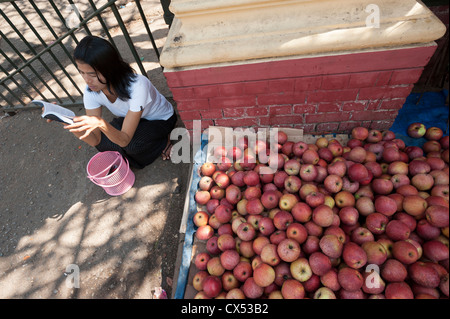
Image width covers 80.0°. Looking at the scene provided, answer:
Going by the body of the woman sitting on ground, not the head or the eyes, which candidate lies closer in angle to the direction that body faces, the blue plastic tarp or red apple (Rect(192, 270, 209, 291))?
the red apple

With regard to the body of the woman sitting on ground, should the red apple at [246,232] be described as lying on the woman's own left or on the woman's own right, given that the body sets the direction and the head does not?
on the woman's own left

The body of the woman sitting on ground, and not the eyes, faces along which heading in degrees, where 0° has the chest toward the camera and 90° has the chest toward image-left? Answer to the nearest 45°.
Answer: approximately 45°

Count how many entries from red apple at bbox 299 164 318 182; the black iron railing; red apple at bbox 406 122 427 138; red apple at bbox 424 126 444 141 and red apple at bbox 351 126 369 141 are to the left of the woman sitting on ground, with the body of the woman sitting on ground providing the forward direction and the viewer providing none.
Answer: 4

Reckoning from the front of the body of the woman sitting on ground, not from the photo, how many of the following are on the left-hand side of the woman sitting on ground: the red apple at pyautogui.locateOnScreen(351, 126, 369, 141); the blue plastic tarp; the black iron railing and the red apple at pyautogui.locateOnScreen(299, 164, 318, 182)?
3

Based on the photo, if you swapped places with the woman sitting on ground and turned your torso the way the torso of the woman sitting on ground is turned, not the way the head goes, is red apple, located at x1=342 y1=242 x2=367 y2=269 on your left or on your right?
on your left

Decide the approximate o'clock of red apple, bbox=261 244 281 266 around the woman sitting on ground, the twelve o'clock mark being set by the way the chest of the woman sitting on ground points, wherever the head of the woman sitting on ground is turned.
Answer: The red apple is roughly at 10 o'clock from the woman sitting on ground.

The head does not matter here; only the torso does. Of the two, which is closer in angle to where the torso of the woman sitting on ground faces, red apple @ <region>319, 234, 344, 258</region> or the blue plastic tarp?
the red apple

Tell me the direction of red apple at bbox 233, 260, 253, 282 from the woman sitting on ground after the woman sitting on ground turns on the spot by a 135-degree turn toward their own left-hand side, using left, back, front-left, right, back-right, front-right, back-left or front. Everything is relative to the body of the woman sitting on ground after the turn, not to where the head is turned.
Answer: right
